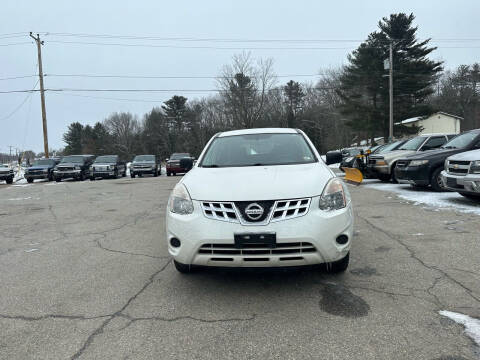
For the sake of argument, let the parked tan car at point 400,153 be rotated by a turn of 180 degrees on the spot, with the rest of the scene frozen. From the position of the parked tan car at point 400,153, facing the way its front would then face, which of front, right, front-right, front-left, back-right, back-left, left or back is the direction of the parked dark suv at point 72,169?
back-left

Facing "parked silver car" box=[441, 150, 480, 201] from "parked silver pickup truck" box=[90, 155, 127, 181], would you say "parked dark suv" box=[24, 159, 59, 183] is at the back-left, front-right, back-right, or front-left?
back-right

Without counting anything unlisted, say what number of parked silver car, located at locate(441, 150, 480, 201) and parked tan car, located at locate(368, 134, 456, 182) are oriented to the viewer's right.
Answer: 0

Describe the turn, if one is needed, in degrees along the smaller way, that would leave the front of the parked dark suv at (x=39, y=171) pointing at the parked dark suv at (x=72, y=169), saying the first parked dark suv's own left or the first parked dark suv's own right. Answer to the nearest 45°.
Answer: approximately 90° to the first parked dark suv's own left

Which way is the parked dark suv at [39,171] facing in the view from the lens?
facing the viewer and to the left of the viewer

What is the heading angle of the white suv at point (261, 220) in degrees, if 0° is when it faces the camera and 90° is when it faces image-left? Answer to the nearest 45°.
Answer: approximately 0°

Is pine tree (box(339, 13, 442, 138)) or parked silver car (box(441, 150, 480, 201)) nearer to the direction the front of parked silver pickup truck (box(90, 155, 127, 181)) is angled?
the parked silver car

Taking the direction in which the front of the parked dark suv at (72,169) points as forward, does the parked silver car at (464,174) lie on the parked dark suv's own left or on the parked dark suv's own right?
on the parked dark suv's own left

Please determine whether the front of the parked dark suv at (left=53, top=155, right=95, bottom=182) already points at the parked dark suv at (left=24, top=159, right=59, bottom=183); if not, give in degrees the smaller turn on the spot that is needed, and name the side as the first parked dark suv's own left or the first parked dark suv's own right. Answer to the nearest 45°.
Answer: approximately 90° to the first parked dark suv's own right

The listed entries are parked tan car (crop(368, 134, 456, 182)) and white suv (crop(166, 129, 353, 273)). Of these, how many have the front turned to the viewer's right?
0

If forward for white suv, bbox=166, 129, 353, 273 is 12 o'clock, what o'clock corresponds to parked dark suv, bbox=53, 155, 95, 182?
The parked dark suv is roughly at 5 o'clock from the white suv.

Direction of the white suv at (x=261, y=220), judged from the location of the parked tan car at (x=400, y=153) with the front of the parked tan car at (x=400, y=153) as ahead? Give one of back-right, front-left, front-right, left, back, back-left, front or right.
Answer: front-left
